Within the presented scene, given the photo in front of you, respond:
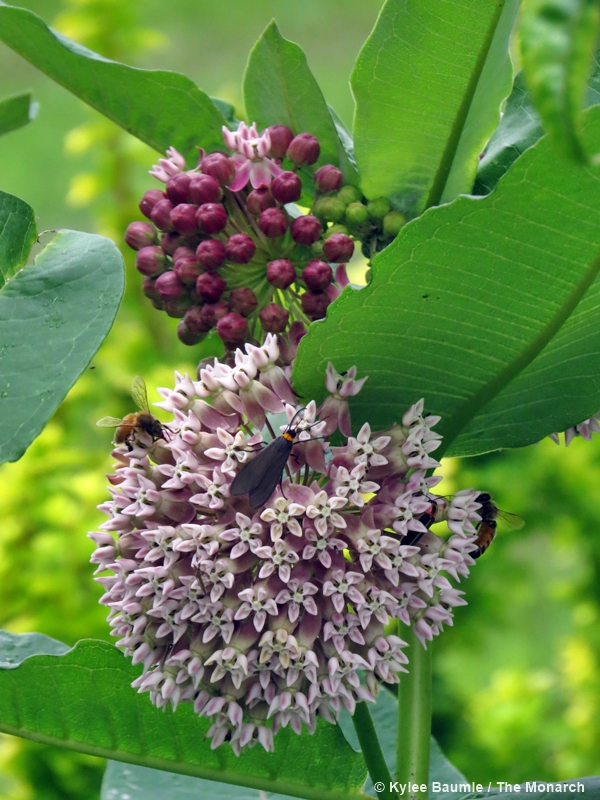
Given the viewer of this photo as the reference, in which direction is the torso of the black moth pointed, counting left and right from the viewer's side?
facing away from the viewer and to the right of the viewer
